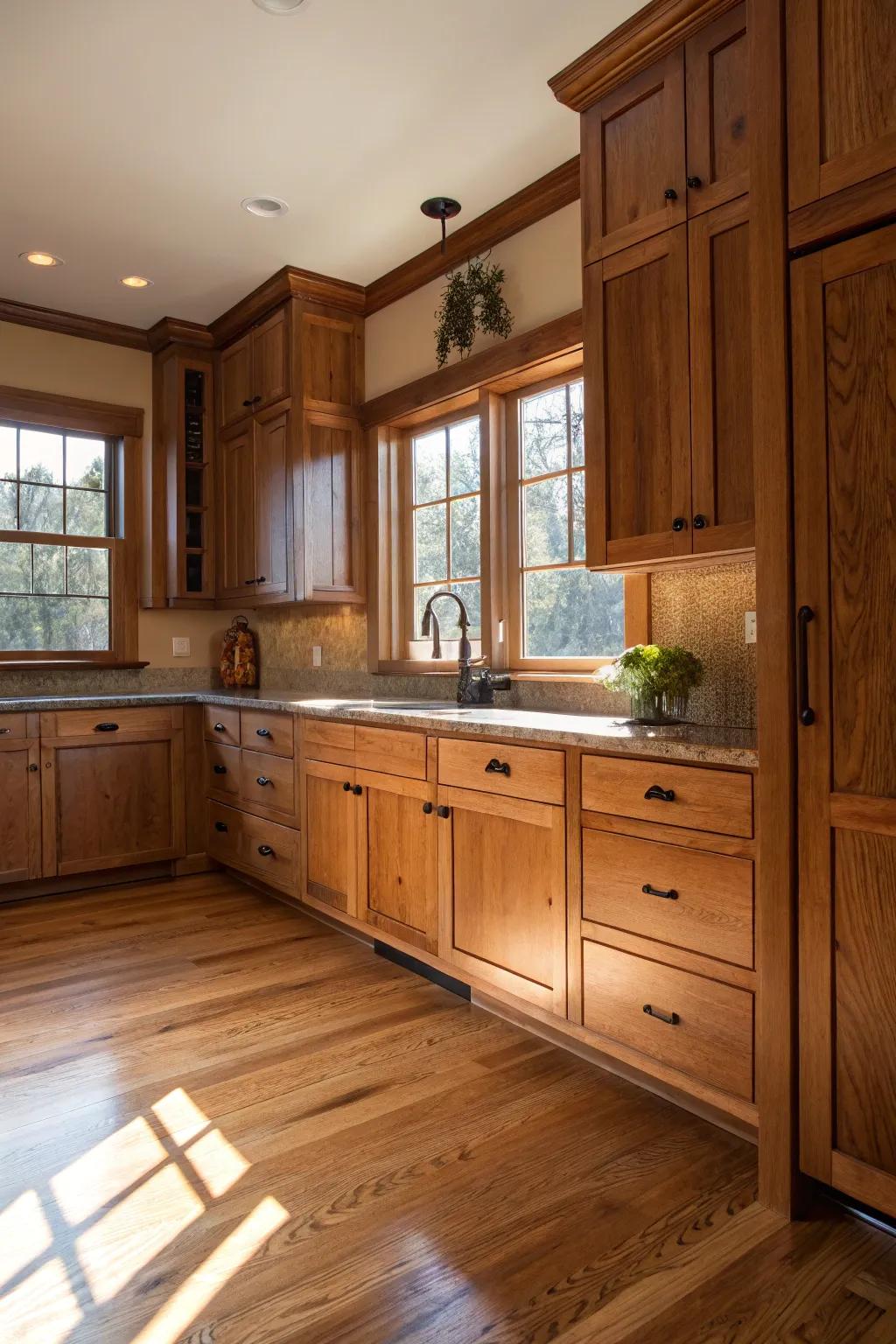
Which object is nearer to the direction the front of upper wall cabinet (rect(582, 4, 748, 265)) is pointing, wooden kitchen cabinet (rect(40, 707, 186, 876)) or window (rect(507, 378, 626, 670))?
the wooden kitchen cabinet

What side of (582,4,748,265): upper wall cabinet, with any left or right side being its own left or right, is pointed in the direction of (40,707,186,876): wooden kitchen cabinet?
right

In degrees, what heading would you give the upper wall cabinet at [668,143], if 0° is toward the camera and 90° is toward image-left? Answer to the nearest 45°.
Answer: approximately 45°

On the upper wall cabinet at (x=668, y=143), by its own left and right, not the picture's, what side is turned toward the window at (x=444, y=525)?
right

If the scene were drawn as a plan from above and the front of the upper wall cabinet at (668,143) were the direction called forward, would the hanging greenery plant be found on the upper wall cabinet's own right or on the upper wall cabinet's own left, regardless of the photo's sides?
on the upper wall cabinet's own right

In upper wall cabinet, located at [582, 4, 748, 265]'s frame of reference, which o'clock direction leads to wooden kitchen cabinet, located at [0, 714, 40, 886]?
The wooden kitchen cabinet is roughly at 2 o'clock from the upper wall cabinet.
